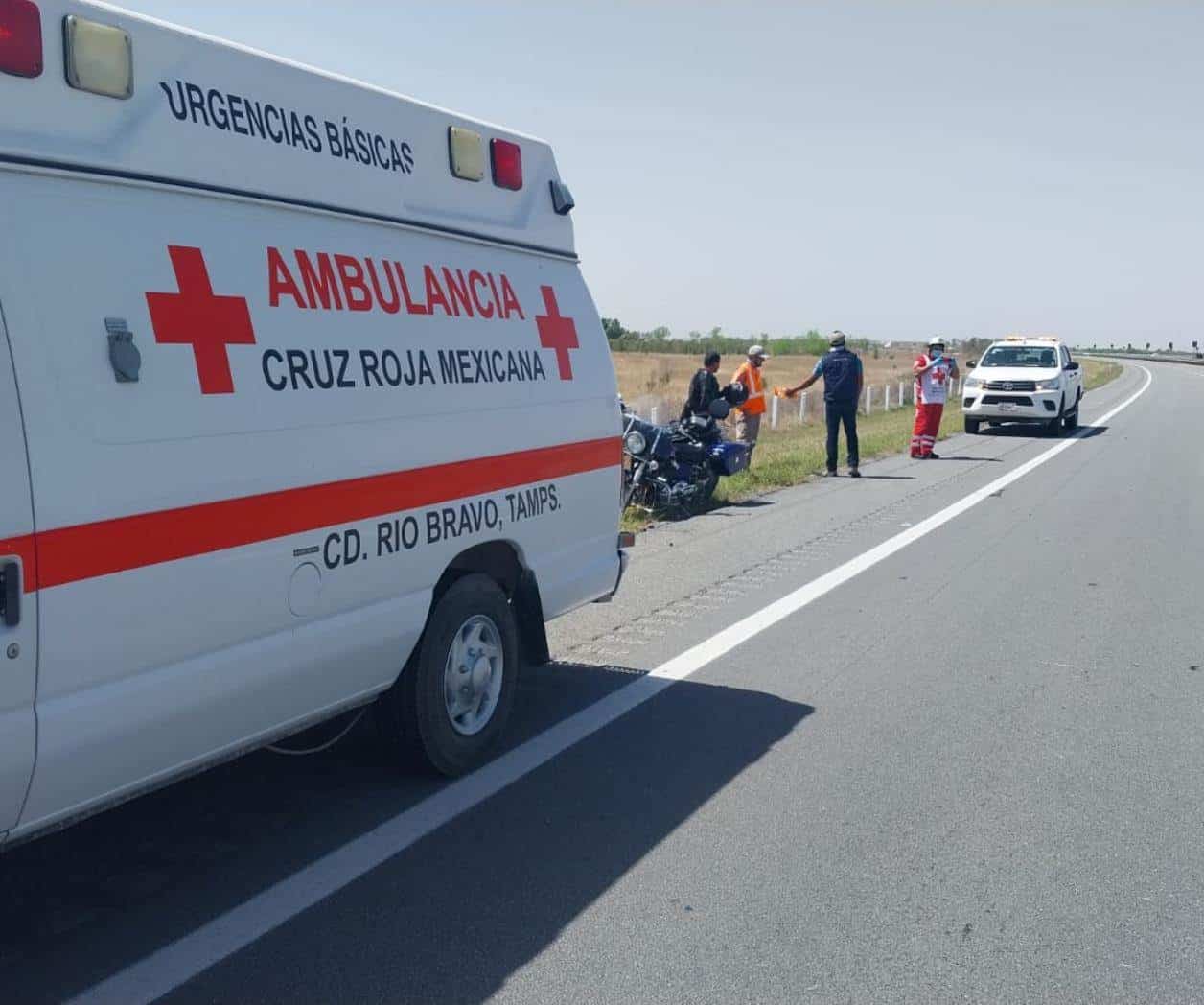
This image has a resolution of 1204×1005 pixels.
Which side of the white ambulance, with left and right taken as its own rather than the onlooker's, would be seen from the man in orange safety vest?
back

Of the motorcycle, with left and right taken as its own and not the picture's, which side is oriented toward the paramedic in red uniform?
back

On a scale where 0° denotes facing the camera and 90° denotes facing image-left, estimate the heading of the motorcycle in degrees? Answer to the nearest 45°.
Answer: approximately 45°

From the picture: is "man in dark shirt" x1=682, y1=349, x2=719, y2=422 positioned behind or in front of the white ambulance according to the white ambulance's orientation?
behind

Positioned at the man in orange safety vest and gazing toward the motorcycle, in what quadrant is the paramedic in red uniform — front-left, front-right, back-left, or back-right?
back-left
